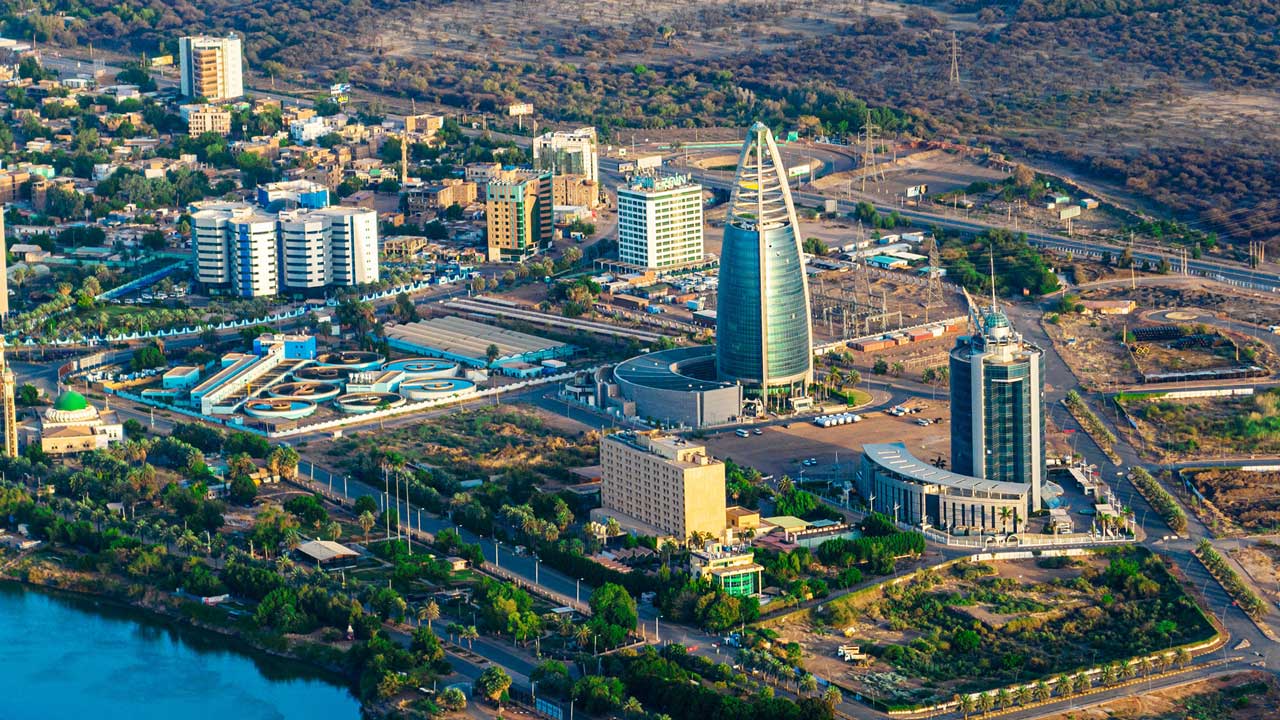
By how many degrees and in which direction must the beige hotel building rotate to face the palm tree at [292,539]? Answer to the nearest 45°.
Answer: approximately 45° to its right

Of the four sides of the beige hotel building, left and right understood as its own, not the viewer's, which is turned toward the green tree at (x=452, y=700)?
front

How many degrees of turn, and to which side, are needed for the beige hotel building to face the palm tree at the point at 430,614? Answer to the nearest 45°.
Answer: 0° — it already faces it

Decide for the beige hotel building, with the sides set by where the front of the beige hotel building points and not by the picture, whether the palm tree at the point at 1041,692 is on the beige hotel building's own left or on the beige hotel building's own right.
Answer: on the beige hotel building's own left

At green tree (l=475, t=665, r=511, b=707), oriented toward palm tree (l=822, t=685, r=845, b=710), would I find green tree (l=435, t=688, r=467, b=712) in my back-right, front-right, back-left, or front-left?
back-right

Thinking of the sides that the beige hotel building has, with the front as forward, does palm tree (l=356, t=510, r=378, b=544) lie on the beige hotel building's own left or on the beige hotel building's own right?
on the beige hotel building's own right

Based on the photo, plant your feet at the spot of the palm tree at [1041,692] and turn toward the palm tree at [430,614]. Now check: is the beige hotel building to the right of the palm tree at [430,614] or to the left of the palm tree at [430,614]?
right

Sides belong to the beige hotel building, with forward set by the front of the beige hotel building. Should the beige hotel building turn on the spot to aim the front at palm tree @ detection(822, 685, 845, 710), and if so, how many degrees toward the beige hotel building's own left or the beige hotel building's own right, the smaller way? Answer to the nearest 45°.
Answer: approximately 45° to the beige hotel building's own left

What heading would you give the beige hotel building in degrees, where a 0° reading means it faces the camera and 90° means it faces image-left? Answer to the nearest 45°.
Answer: approximately 45°

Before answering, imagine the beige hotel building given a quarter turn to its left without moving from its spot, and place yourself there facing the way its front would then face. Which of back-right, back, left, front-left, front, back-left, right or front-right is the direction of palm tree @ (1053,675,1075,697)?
front

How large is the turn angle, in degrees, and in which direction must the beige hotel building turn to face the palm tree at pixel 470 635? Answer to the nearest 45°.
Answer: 0° — it already faces it
